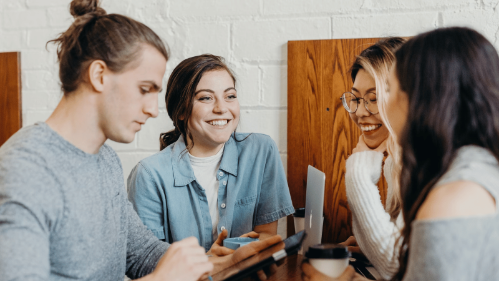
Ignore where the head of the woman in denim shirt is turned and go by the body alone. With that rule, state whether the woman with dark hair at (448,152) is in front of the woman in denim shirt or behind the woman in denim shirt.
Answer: in front

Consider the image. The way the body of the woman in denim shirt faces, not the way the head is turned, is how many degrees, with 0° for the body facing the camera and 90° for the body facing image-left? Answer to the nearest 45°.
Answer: approximately 315°

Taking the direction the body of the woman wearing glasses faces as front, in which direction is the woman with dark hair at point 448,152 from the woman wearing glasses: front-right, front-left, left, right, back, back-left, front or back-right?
front-left

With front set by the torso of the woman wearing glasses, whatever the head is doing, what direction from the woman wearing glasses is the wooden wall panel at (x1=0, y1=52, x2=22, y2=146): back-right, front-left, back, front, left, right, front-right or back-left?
front-right

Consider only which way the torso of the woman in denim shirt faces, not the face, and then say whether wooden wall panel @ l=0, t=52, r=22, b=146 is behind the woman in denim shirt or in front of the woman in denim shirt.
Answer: behind

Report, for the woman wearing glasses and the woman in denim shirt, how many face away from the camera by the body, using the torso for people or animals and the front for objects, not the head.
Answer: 0

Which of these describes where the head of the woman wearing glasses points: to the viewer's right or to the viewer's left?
to the viewer's left

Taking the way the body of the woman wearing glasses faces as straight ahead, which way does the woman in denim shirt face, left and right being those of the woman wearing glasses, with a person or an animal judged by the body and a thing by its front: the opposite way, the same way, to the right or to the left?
to the left

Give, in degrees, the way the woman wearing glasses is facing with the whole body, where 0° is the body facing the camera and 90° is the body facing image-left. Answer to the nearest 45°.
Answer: approximately 45°
